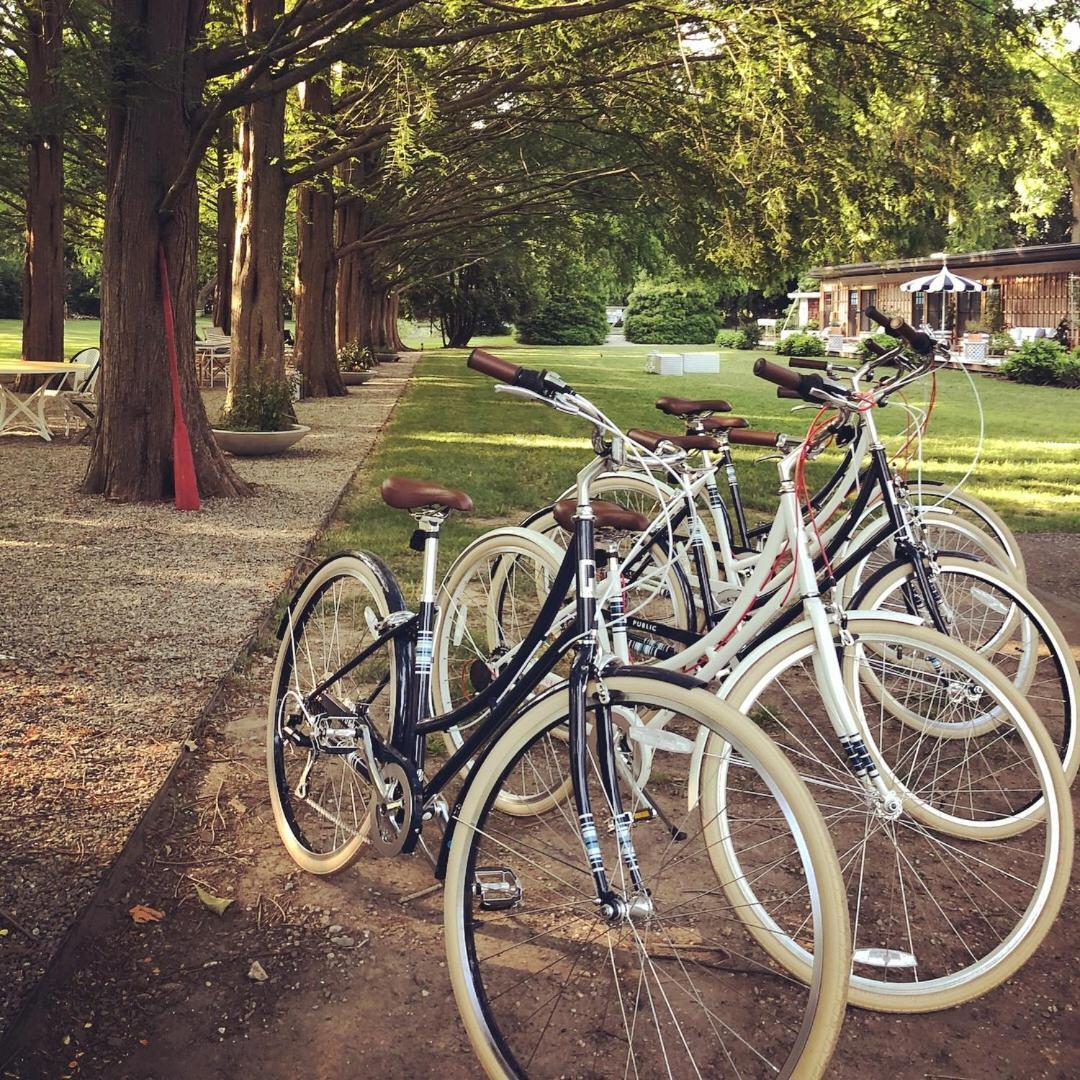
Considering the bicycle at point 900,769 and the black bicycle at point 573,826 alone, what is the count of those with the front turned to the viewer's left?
0

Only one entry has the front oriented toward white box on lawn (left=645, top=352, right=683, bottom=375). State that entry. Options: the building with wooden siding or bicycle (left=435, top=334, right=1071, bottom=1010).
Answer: the building with wooden siding

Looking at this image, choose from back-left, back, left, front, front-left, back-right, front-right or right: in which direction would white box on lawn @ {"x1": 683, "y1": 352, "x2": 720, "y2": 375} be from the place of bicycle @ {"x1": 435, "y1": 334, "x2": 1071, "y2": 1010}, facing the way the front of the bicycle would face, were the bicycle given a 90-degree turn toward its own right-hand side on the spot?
back-right

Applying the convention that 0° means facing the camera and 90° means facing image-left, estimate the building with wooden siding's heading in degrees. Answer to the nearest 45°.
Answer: approximately 45°

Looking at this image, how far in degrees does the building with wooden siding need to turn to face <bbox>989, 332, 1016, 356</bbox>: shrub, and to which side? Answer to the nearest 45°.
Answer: approximately 45° to its left

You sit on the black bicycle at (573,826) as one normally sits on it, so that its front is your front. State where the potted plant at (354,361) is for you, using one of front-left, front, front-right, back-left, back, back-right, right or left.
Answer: back-left

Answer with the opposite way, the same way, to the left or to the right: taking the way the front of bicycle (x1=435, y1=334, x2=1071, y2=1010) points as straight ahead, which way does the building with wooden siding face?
to the right

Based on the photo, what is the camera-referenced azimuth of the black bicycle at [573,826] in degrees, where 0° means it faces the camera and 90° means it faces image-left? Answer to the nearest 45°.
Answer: approximately 315°

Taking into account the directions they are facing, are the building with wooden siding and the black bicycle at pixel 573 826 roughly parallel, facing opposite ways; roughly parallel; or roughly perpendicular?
roughly perpendicular

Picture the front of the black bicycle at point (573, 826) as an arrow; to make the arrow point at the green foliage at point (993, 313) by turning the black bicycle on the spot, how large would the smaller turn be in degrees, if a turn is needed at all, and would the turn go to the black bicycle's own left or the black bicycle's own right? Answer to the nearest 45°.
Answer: approximately 135° to the black bicycle's own left

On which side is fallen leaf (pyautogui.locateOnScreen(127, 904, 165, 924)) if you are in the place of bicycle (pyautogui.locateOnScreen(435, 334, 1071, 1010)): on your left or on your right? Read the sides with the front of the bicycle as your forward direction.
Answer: on your right
